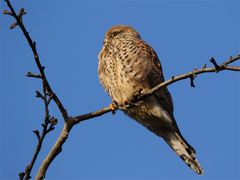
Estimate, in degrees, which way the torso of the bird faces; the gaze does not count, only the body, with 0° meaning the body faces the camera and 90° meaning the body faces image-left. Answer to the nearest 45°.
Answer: approximately 45°
